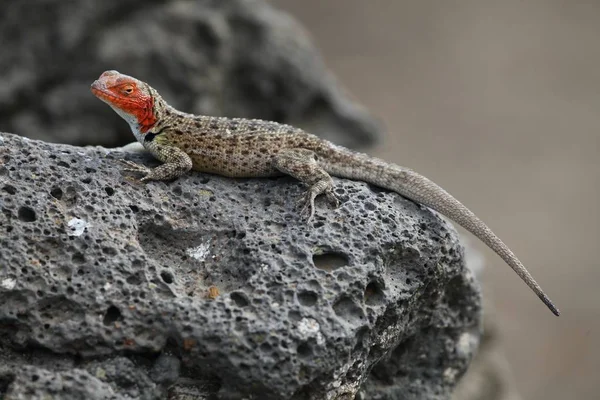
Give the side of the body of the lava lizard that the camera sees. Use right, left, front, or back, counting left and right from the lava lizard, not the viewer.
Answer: left

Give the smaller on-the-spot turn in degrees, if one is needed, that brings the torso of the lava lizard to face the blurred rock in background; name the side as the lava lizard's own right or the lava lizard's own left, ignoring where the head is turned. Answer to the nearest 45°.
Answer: approximately 45° to the lava lizard's own right
